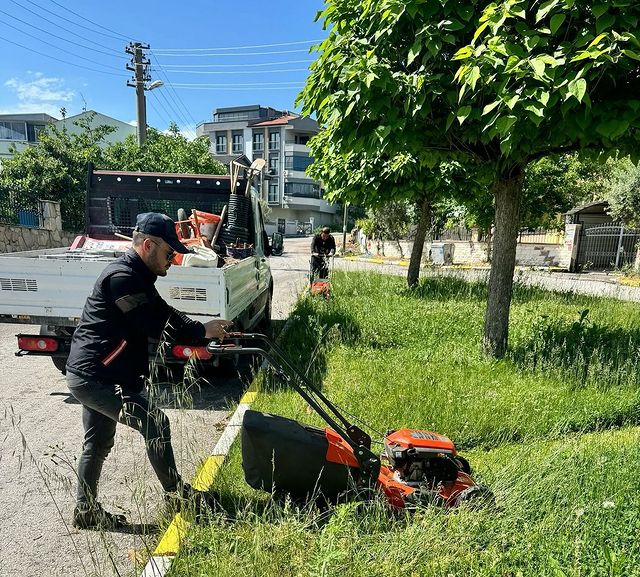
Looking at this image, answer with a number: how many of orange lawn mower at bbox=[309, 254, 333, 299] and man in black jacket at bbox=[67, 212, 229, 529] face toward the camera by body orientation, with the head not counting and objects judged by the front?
1

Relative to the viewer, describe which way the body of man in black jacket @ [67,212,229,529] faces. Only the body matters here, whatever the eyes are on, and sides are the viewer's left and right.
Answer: facing to the right of the viewer

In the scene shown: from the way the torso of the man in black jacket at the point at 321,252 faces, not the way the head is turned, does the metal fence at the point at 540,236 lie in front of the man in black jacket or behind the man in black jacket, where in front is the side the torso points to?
behind

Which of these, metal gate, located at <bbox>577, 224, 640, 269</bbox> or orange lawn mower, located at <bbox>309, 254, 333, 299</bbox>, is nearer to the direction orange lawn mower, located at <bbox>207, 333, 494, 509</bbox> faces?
the metal gate

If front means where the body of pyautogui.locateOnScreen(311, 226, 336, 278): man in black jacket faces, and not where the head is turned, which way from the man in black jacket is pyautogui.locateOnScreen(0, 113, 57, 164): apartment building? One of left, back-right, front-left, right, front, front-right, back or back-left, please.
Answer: back-right

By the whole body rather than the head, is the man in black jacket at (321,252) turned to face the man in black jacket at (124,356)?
yes

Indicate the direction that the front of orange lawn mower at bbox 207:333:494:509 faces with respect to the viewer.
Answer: facing to the right of the viewer

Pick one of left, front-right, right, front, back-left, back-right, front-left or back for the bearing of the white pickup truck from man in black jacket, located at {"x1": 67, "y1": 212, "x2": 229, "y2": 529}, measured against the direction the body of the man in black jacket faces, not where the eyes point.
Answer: left

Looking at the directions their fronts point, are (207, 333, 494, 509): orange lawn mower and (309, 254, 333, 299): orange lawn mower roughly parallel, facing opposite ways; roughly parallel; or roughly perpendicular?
roughly perpendicular

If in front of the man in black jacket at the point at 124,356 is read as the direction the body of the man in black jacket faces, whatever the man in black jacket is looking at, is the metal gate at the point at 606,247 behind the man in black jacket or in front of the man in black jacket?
in front

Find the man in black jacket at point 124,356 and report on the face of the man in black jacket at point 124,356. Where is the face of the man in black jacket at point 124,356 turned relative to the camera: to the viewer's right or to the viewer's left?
to the viewer's right

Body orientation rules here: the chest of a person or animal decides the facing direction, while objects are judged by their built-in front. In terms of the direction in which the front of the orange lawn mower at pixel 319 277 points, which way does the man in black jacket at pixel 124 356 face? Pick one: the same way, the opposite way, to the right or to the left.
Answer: to the left

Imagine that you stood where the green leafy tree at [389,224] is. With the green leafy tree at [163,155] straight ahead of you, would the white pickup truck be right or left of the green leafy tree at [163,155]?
left

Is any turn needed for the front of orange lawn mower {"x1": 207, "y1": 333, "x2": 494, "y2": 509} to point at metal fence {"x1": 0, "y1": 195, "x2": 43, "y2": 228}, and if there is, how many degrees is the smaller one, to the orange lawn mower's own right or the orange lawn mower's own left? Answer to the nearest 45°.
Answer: approximately 135° to the orange lawn mower's own left
